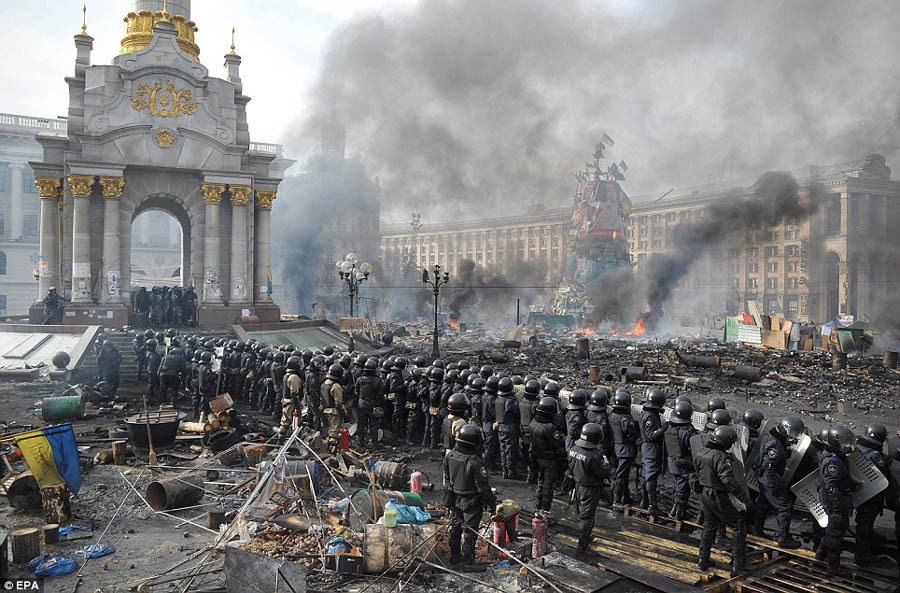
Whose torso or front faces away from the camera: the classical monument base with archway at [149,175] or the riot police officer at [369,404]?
the riot police officer

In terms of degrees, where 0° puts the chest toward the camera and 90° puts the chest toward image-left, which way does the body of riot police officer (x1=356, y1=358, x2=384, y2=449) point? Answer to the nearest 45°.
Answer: approximately 180°

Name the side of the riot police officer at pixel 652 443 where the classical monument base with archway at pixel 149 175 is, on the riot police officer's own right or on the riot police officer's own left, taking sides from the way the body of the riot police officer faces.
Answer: on the riot police officer's own left

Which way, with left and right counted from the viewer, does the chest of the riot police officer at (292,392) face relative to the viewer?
facing away from the viewer and to the right of the viewer

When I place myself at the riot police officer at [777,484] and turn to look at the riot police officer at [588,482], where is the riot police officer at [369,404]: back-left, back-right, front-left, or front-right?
front-right

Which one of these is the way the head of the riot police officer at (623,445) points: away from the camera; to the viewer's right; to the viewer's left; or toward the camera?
away from the camera

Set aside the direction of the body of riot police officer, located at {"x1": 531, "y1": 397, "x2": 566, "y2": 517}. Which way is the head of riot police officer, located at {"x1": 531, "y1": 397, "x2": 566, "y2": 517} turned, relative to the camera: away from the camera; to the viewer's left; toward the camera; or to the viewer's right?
away from the camera

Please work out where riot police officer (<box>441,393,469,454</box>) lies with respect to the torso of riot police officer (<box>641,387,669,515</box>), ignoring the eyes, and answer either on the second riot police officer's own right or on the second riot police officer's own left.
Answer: on the second riot police officer's own left

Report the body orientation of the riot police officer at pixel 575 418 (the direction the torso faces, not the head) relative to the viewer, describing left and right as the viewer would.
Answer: facing away from the viewer and to the right of the viewer

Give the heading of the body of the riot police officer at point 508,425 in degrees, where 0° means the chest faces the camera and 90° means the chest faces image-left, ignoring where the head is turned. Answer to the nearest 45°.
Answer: approximately 225°

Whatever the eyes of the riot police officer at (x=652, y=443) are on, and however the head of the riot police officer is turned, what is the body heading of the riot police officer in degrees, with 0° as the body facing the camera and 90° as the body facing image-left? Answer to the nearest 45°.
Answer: approximately 225°

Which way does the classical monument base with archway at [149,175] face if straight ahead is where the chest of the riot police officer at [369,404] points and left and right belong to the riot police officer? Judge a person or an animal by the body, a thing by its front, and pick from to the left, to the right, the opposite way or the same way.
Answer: the opposite way

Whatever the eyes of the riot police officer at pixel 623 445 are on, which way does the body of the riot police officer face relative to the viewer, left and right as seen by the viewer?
facing away from the viewer and to the right of the viewer

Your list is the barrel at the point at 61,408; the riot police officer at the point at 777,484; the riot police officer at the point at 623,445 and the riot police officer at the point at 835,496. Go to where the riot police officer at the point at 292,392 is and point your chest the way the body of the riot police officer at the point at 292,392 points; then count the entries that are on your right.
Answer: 3

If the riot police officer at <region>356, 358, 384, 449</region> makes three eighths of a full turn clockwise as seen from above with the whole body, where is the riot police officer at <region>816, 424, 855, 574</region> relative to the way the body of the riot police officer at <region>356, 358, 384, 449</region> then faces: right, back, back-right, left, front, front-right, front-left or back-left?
front

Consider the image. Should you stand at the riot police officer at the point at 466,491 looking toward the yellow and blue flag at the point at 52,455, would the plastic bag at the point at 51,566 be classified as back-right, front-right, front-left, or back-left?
front-left

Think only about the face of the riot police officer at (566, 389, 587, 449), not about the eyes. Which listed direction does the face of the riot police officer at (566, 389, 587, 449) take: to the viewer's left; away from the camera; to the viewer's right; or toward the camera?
away from the camera

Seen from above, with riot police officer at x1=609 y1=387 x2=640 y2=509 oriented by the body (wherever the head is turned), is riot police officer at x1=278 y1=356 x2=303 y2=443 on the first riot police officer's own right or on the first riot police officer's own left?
on the first riot police officer's own left

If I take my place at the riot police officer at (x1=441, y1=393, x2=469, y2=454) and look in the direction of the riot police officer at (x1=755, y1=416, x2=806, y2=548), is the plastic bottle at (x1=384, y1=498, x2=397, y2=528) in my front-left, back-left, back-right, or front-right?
front-right

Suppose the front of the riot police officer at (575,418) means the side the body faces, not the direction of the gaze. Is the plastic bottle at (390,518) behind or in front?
behind
